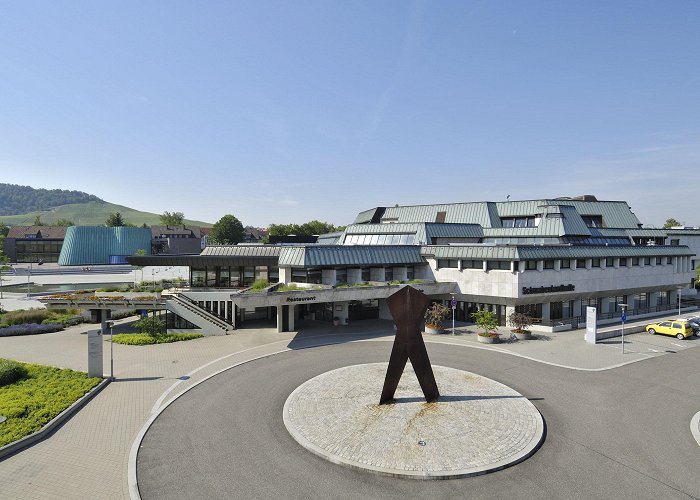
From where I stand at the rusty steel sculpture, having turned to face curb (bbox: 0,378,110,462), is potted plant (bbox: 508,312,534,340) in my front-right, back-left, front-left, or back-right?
back-right

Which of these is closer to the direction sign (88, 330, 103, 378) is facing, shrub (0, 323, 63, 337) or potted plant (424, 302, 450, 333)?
the potted plant

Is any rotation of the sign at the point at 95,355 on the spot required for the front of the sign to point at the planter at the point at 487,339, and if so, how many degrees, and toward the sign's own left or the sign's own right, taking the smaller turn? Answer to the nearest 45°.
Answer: approximately 90° to the sign's own left

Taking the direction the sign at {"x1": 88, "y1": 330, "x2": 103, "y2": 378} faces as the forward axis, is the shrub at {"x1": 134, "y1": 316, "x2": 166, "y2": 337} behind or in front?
behind

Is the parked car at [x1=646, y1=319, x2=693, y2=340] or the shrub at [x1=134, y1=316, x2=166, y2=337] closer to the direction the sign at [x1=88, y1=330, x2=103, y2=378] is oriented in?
the parked car

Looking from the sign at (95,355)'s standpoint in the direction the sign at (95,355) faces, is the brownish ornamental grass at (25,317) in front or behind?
behind

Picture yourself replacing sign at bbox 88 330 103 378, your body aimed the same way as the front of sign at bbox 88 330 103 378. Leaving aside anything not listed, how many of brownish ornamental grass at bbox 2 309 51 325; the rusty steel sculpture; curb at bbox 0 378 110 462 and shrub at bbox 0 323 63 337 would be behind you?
2

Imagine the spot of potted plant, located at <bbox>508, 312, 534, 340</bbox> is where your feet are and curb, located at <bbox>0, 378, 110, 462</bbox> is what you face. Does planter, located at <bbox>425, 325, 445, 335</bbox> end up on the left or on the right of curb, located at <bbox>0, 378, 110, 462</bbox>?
right

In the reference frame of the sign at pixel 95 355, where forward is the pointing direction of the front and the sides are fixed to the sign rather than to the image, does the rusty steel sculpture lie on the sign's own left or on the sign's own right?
on the sign's own left

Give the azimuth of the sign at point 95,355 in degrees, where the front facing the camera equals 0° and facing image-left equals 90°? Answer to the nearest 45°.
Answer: approximately 0°

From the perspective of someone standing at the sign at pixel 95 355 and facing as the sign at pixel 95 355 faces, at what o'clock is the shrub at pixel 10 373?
The shrub is roughly at 4 o'clock from the sign.

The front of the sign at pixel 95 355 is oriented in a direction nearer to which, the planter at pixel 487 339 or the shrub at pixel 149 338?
the planter

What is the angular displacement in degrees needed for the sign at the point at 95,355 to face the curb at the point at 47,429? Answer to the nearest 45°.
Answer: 0° — it already faces it

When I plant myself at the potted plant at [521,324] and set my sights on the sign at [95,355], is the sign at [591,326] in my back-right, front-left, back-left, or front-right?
back-left

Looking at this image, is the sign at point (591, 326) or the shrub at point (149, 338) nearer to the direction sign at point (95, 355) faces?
the sign
